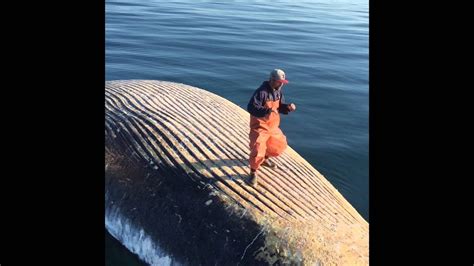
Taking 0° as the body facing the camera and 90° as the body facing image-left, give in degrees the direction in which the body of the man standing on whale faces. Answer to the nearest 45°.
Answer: approximately 315°
